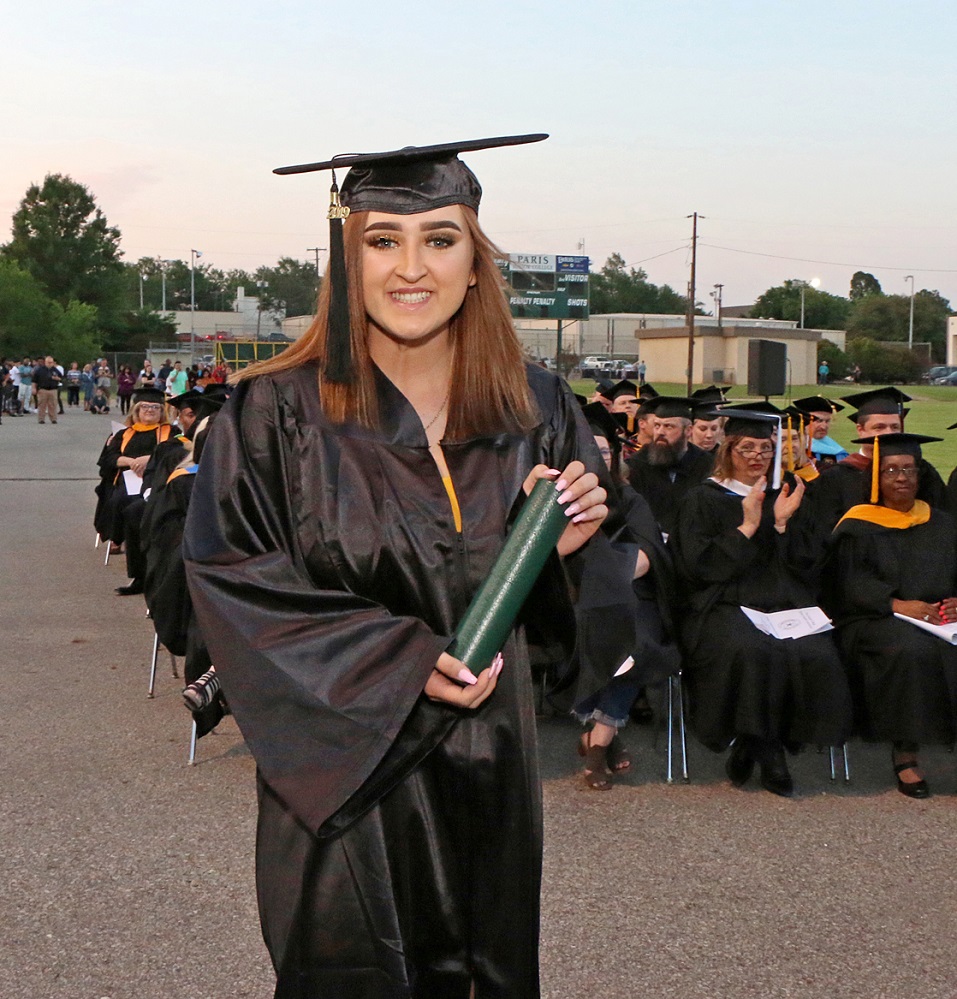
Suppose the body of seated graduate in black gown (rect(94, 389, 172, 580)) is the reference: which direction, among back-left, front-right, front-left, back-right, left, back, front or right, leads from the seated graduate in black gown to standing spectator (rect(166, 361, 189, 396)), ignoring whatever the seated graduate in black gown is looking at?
back-left

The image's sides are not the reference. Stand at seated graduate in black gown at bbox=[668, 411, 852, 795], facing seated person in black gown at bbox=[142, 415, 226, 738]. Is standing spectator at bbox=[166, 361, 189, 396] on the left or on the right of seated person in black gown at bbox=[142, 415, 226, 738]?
right

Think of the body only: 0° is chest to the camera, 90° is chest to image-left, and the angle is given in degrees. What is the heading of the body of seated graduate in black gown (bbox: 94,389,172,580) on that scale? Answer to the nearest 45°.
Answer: approximately 315°

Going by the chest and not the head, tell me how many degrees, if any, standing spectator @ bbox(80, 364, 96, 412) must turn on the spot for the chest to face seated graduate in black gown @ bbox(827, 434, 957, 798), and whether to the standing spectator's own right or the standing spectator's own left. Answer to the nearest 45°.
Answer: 0° — they already face them

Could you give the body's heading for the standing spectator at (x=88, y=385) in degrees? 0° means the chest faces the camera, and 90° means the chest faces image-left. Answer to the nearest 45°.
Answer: approximately 0°

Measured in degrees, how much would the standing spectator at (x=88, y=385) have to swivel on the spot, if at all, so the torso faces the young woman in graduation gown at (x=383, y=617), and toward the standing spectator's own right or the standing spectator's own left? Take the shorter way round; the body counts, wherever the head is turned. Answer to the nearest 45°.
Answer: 0° — they already face them

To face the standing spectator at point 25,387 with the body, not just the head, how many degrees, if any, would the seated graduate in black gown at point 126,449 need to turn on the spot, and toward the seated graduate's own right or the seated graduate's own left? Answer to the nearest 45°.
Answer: approximately 135° to the seated graduate's own left
